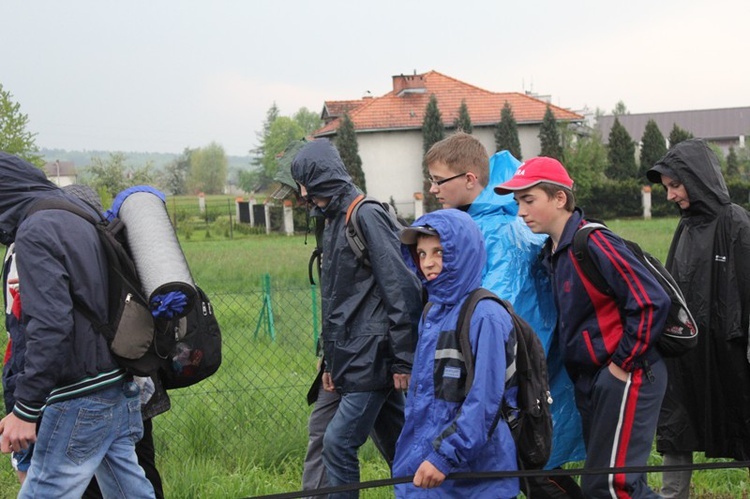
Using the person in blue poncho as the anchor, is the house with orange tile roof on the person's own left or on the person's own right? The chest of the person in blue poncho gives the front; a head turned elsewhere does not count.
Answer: on the person's own right

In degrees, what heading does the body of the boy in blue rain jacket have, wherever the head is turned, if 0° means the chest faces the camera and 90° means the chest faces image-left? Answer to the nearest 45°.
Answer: approximately 45°

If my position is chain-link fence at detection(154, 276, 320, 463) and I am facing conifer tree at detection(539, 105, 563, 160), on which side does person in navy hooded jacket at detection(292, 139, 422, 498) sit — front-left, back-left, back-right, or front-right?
back-right

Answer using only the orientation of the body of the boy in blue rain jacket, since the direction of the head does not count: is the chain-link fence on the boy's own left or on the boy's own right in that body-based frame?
on the boy's own right

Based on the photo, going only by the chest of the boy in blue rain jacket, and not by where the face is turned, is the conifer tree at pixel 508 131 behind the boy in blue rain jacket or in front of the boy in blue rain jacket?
behind

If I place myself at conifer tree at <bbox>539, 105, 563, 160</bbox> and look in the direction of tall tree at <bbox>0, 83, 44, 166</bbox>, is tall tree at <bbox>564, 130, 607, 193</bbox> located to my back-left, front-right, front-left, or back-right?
back-left

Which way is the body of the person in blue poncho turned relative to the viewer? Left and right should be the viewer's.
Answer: facing to the left of the viewer

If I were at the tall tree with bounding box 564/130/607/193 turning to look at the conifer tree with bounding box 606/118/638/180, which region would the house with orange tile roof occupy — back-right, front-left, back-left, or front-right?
back-left

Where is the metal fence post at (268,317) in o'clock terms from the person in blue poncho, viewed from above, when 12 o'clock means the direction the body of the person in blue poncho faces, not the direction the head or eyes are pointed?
The metal fence post is roughly at 2 o'clock from the person in blue poncho.

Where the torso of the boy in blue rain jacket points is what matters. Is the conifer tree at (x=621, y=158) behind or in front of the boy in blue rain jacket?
behind
